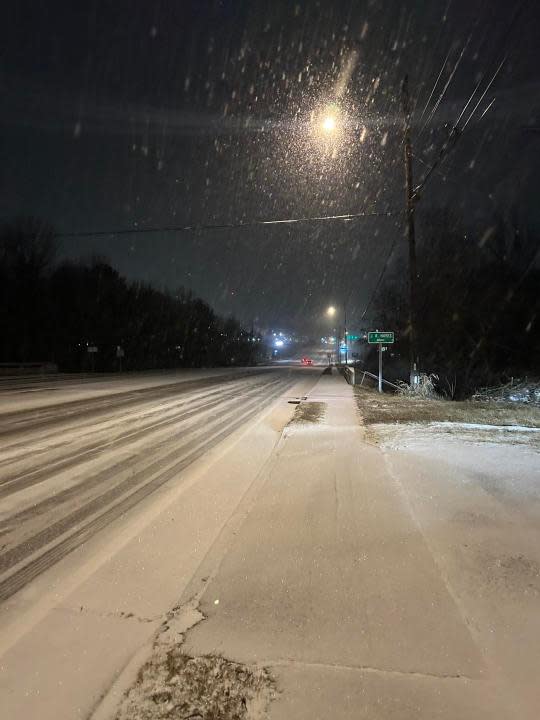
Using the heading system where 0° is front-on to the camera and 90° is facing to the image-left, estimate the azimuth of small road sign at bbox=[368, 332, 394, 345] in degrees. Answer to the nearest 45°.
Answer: approximately 0°

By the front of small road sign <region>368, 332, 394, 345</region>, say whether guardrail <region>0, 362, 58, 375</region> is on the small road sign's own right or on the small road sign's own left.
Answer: on the small road sign's own right
